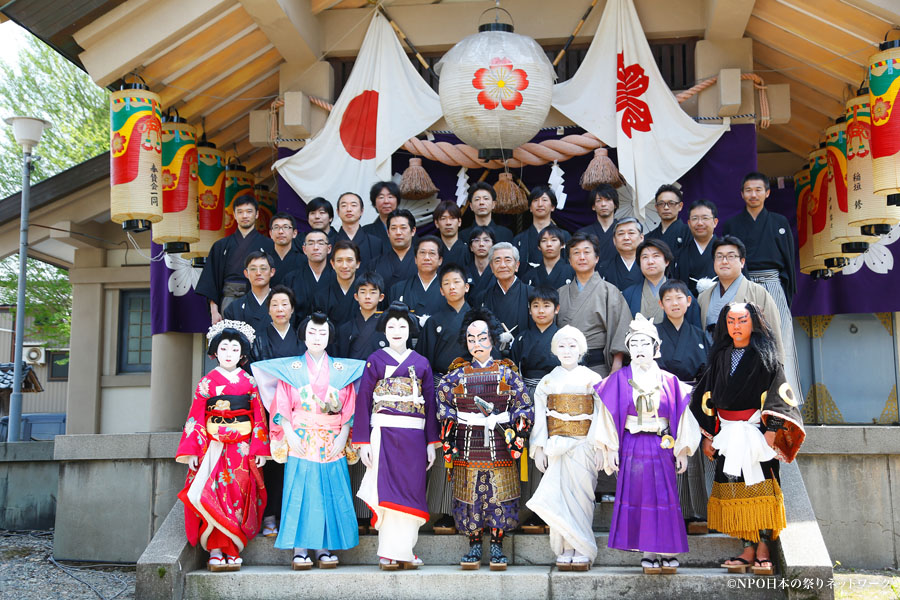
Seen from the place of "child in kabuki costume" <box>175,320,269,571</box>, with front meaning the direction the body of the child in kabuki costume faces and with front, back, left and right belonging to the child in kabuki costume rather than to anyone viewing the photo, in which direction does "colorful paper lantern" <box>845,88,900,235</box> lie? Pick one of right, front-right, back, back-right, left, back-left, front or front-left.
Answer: left

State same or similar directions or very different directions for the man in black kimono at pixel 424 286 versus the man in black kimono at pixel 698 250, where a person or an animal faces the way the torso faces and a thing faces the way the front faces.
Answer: same or similar directions

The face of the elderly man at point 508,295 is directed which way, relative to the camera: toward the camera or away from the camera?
toward the camera

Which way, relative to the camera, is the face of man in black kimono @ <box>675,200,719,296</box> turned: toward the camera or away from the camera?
toward the camera

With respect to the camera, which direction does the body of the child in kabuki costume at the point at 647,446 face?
toward the camera

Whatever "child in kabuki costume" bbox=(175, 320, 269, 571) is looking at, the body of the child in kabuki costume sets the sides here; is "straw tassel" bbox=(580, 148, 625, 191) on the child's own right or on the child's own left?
on the child's own left

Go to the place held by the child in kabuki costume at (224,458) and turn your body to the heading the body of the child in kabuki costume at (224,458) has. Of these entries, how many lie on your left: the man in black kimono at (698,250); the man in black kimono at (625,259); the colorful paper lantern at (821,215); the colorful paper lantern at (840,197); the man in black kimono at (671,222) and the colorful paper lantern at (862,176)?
6

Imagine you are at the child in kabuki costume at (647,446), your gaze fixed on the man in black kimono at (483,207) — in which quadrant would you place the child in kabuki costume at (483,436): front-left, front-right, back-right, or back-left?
front-left

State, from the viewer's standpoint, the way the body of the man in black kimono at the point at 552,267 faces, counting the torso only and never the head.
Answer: toward the camera

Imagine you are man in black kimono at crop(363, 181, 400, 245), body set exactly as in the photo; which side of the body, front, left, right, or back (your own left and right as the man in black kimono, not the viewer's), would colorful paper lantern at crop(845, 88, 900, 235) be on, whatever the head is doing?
left

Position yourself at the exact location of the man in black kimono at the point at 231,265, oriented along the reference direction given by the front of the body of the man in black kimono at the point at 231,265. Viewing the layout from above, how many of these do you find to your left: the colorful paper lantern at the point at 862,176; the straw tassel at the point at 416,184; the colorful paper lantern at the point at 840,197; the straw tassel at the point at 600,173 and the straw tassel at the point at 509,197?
5

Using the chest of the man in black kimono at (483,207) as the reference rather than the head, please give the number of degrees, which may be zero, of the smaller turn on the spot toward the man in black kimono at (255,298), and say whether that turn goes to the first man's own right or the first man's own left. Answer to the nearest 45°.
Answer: approximately 90° to the first man's own right

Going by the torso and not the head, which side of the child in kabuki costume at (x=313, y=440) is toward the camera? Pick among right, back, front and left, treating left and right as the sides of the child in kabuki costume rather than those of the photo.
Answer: front

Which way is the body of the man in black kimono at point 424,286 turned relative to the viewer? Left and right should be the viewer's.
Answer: facing the viewer

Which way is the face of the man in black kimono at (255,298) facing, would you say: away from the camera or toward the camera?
toward the camera
